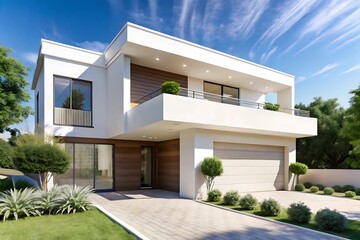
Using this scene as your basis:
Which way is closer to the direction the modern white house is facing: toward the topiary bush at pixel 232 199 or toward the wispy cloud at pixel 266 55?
the topiary bush

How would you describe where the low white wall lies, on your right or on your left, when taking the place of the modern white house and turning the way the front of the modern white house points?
on your left

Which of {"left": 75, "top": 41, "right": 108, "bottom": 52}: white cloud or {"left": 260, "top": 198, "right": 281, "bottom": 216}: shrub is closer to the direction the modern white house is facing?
the shrub

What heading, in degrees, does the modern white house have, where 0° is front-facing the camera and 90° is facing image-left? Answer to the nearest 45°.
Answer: approximately 315°

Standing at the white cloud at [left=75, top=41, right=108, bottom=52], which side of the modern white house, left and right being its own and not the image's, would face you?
back

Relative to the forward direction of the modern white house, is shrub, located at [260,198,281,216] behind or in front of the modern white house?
in front
